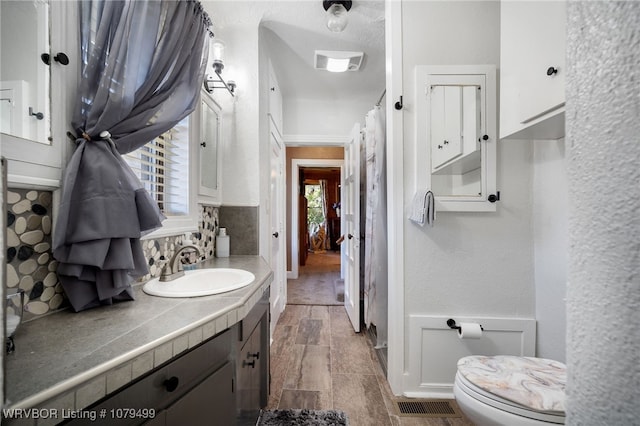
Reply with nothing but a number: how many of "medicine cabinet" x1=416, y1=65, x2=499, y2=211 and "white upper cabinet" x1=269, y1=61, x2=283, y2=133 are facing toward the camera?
1

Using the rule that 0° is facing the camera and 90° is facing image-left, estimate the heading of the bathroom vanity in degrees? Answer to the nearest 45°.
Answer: approximately 315°

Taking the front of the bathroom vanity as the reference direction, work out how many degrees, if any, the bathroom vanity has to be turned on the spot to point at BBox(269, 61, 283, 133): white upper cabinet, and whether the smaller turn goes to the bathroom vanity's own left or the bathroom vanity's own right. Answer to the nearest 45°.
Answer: approximately 90° to the bathroom vanity's own left

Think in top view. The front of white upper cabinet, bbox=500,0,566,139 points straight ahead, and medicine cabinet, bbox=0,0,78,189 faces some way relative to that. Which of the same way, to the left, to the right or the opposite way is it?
the opposite way

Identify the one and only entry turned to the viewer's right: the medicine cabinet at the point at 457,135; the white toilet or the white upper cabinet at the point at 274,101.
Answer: the white upper cabinet

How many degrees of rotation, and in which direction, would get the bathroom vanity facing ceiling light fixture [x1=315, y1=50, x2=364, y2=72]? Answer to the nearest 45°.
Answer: approximately 90° to its left

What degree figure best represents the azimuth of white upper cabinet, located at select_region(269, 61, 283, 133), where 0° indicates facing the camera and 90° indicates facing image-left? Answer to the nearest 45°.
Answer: approximately 270°

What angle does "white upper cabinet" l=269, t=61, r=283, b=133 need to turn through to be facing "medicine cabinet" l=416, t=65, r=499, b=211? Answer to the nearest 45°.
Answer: approximately 45° to its right

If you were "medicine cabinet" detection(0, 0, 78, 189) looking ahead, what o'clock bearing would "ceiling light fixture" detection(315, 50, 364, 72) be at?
The ceiling light fixture is roughly at 10 o'clock from the medicine cabinet.

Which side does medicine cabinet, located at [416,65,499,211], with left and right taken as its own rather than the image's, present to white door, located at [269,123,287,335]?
right

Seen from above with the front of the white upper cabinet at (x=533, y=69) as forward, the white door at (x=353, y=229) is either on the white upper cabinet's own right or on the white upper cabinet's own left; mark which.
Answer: on the white upper cabinet's own right
